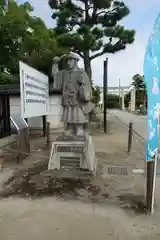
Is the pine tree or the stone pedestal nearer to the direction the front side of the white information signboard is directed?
the stone pedestal

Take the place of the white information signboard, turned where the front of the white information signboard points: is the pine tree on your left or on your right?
on your left

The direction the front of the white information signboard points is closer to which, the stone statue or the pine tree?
the stone statue

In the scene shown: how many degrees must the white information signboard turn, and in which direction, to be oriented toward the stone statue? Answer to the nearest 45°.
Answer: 0° — it already faces it

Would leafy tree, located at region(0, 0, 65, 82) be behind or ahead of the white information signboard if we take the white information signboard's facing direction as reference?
behind

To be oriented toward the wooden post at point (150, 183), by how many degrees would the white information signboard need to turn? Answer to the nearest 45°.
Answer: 0° — it already faces it

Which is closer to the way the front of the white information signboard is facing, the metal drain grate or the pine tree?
the metal drain grate

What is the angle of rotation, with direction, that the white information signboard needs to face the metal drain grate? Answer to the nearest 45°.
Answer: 0° — it already faces it

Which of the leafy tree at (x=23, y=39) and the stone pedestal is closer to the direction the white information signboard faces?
the stone pedestal

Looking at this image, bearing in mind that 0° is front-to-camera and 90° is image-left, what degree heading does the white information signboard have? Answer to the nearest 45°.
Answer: approximately 315°

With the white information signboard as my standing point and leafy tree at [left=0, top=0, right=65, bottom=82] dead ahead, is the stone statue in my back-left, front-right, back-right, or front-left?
back-right
